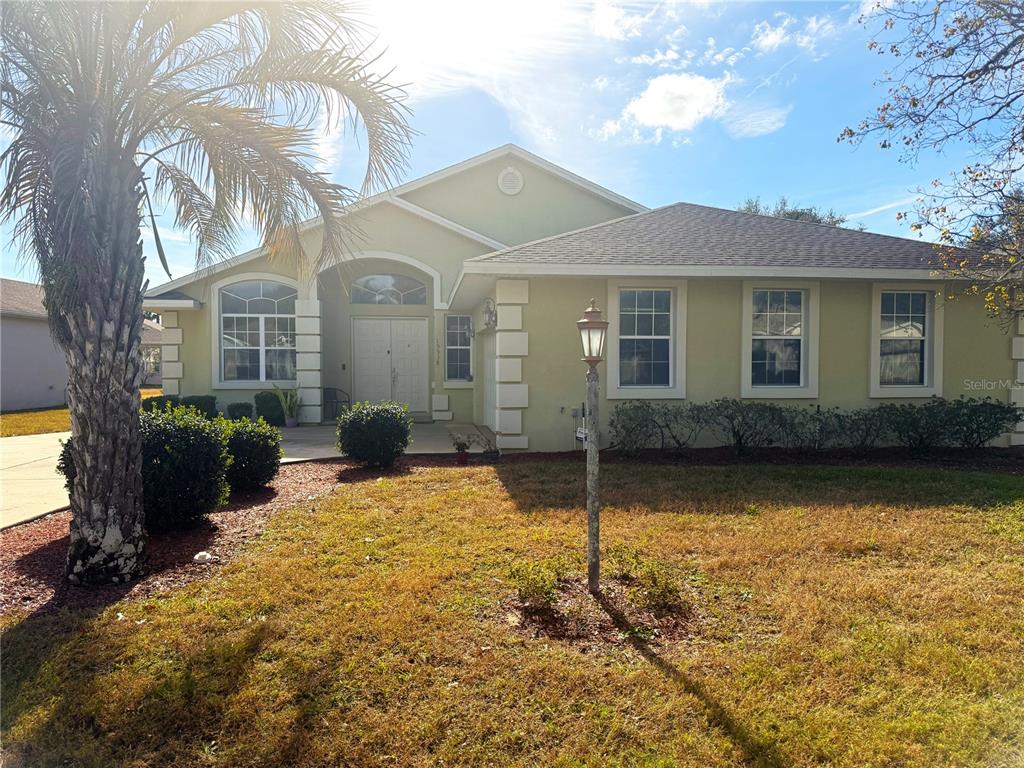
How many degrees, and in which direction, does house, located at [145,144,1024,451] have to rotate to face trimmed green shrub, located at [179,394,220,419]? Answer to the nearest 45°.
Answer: approximately 90° to its right

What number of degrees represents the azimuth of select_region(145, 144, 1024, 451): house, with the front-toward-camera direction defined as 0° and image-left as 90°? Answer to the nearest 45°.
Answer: approximately 0°

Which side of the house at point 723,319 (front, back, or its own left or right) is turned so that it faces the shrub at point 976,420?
left

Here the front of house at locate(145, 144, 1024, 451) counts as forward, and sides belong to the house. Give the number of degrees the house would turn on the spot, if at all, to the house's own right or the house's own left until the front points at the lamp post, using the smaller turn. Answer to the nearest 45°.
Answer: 0° — it already faces it

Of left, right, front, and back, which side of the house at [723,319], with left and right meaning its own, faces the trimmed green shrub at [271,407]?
right

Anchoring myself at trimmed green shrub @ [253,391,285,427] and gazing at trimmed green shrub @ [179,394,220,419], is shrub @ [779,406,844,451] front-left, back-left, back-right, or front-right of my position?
back-left

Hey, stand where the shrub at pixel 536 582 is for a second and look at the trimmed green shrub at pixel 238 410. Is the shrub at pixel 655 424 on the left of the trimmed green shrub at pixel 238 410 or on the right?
right

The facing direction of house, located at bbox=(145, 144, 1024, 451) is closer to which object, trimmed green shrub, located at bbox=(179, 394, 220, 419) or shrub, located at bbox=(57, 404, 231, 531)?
the shrub

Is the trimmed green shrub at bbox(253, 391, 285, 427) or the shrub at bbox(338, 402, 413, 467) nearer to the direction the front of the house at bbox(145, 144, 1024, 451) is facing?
the shrub

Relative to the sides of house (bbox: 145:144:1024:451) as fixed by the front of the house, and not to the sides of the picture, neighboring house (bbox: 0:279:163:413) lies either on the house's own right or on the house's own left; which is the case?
on the house's own right

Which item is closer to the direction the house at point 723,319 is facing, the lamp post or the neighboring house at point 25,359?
the lamp post
